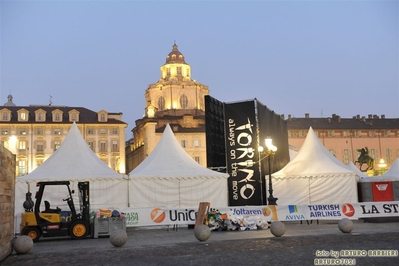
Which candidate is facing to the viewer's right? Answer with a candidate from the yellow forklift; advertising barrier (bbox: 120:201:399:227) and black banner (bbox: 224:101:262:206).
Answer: the yellow forklift

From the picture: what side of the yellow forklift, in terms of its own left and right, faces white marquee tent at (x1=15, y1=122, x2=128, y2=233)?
left

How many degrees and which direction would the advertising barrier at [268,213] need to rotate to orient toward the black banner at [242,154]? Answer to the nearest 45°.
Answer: approximately 180°

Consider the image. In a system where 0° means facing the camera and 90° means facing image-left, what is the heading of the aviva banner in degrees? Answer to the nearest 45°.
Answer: approximately 0°

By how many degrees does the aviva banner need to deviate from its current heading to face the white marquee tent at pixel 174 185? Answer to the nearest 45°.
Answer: approximately 90° to its right

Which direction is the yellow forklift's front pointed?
to the viewer's right
